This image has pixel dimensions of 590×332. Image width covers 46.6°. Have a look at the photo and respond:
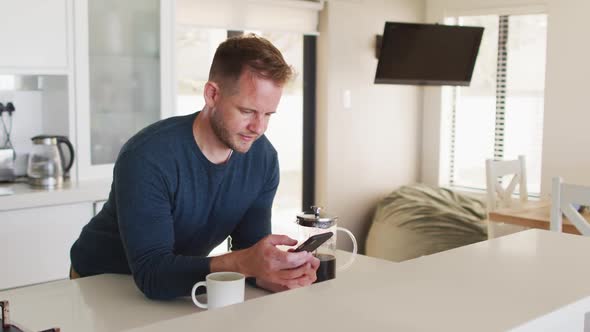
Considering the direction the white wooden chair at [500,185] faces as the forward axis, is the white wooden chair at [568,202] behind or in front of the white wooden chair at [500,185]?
in front

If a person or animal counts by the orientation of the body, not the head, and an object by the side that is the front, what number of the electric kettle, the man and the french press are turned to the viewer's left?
2

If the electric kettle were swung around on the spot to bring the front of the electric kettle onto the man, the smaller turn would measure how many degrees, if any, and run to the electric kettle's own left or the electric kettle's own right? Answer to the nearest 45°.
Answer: approximately 90° to the electric kettle's own left

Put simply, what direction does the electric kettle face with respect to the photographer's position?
facing to the left of the viewer

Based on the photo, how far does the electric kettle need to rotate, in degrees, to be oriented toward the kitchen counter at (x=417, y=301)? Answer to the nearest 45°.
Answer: approximately 90° to its left

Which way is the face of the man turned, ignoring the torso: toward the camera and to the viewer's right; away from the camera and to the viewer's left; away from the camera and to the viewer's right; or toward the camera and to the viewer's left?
toward the camera and to the viewer's right

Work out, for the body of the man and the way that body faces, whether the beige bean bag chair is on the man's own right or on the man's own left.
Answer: on the man's own left

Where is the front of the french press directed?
to the viewer's left

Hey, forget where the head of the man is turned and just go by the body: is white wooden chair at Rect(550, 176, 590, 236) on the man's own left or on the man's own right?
on the man's own left
